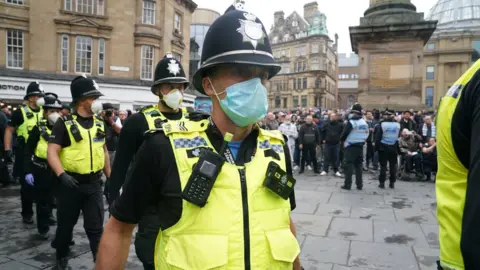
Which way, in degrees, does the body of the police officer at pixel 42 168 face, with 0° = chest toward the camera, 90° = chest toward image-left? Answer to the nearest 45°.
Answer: approximately 315°

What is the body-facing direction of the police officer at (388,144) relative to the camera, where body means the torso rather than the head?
away from the camera

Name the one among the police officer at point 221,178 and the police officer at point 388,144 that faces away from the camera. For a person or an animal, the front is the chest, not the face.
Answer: the police officer at point 388,144

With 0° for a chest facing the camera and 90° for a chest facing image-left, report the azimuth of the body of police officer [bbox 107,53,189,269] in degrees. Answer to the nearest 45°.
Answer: approximately 315°

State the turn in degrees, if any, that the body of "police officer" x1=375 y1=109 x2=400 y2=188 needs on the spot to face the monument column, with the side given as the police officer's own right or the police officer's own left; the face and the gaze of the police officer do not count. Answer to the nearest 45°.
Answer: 0° — they already face it

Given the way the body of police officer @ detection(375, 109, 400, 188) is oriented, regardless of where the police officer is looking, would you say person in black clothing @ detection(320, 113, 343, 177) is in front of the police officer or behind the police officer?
in front

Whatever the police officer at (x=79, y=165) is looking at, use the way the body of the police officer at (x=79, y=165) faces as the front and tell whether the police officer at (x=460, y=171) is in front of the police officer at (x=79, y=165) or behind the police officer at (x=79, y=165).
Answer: in front
